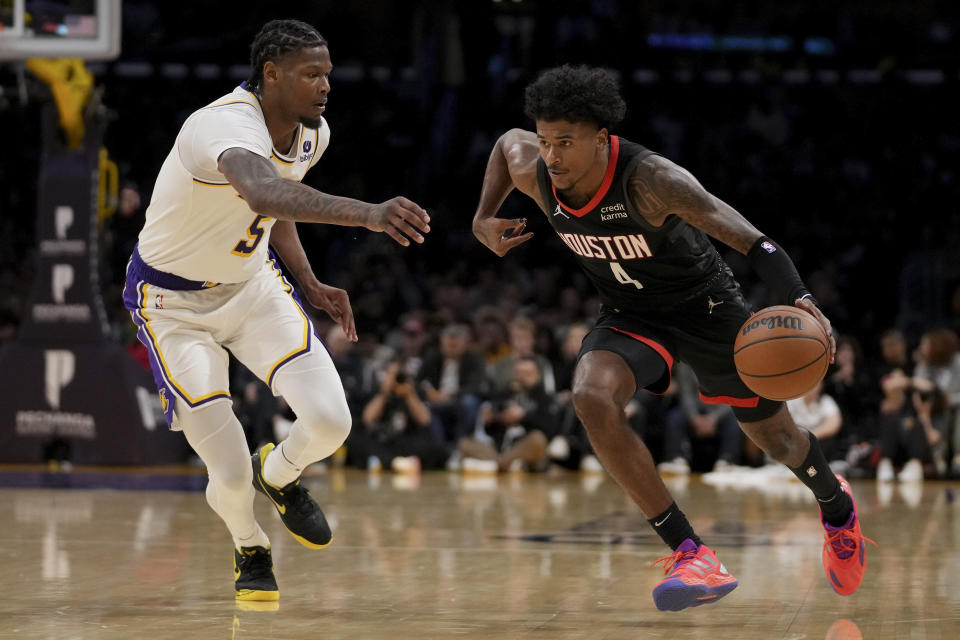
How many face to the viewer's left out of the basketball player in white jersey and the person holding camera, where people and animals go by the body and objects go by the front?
0

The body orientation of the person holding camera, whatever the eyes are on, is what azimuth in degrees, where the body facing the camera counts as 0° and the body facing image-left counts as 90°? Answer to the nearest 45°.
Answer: approximately 0°

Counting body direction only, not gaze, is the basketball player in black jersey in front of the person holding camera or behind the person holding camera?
in front

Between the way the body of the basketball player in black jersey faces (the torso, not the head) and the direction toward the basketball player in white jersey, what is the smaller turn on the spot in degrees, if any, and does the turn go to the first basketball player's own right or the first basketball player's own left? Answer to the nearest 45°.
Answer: approximately 45° to the first basketball player's own right

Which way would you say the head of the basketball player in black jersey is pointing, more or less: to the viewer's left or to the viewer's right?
to the viewer's left

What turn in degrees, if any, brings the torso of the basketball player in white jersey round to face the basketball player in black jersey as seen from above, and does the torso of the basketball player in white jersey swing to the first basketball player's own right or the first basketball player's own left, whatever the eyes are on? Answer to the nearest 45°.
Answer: approximately 45° to the first basketball player's own left

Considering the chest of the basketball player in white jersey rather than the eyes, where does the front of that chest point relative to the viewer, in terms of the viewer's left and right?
facing the viewer and to the right of the viewer

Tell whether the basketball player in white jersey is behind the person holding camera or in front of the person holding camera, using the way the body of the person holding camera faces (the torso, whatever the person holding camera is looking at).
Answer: in front

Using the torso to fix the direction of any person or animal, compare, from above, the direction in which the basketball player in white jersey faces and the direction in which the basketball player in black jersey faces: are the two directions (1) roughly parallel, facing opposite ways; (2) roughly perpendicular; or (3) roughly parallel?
roughly perpendicular

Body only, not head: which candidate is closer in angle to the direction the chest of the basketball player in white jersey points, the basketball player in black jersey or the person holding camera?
the basketball player in black jersey

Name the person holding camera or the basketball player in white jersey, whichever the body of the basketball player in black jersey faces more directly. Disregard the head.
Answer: the basketball player in white jersey

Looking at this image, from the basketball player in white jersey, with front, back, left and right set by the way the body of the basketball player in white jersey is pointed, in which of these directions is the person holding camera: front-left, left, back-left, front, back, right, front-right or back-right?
back-left

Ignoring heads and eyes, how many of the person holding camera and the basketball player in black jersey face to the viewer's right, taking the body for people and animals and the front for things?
0
